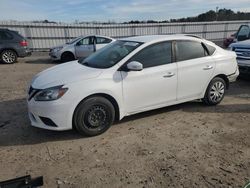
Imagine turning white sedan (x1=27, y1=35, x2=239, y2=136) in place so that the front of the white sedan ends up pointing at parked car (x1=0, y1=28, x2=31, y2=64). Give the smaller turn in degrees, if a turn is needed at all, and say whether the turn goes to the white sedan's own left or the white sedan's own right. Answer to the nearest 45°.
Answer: approximately 90° to the white sedan's own right

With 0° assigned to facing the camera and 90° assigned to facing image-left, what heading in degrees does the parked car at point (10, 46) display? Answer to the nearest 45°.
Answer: approximately 90°

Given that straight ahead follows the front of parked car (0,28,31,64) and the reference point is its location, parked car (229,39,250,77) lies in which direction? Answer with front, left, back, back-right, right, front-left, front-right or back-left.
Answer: back-left

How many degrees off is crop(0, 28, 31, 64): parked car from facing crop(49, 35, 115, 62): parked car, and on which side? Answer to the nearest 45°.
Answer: approximately 180°

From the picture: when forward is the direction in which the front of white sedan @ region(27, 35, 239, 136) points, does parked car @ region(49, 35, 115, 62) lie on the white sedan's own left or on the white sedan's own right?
on the white sedan's own right

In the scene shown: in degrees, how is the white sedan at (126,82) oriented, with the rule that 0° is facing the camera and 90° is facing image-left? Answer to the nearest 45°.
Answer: approximately 45°

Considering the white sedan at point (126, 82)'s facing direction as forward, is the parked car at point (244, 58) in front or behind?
behind
